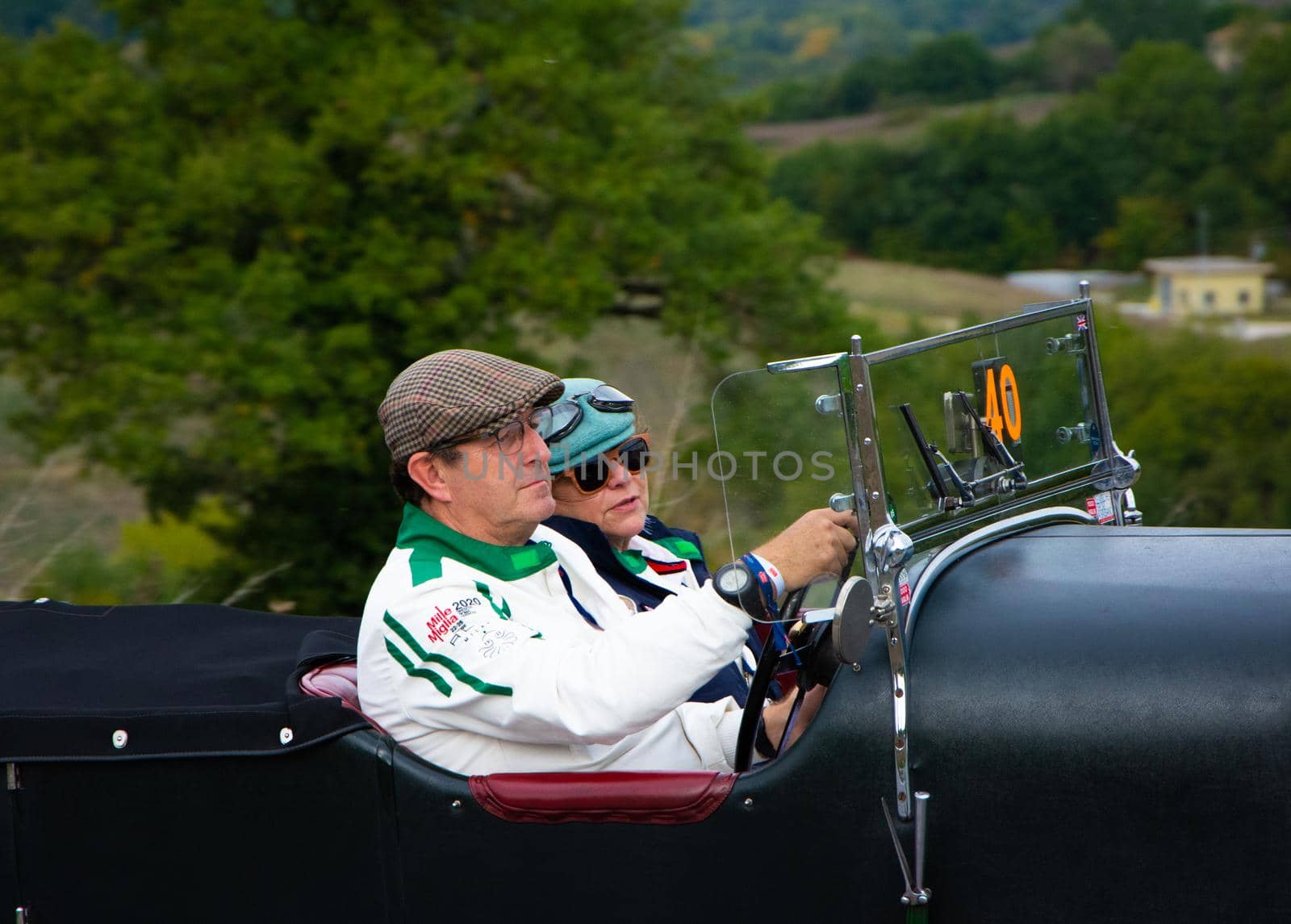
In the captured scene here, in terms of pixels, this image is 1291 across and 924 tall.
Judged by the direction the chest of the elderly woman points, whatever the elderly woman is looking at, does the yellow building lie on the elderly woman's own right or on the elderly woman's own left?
on the elderly woman's own left

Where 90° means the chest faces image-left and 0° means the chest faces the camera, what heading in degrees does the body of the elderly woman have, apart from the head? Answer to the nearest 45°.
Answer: approximately 315°

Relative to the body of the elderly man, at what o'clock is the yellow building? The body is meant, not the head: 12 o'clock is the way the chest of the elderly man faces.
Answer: The yellow building is roughly at 10 o'clock from the elderly man.

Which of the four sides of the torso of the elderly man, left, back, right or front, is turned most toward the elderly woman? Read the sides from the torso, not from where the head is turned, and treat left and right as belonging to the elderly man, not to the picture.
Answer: left

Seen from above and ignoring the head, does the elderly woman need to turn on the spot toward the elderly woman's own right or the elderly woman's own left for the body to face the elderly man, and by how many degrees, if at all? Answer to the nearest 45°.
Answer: approximately 45° to the elderly woman's own right

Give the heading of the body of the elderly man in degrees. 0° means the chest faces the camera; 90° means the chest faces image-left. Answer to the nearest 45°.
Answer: approximately 270°
